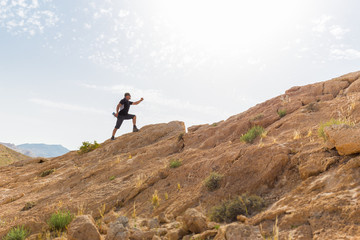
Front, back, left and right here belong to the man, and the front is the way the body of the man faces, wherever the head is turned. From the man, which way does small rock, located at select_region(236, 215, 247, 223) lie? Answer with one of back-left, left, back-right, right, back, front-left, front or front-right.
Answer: right

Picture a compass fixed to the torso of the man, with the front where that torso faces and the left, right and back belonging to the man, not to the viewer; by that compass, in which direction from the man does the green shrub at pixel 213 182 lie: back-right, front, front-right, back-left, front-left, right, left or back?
right

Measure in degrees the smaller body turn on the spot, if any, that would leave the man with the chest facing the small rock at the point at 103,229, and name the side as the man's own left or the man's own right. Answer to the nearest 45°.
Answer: approximately 90° to the man's own right

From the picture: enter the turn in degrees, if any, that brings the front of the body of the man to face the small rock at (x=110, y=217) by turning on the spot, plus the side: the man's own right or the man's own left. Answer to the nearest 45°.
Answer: approximately 90° to the man's own right

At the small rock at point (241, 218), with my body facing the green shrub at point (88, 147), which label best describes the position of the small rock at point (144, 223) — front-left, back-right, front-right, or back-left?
front-left

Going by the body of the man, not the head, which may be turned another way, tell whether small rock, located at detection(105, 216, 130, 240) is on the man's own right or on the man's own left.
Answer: on the man's own right

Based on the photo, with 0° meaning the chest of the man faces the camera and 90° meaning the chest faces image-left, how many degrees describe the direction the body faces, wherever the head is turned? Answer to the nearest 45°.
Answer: approximately 270°

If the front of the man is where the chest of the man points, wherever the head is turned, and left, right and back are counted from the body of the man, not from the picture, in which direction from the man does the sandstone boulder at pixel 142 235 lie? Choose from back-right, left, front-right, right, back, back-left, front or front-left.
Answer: right

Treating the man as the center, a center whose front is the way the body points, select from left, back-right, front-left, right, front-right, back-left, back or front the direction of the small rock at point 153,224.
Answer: right

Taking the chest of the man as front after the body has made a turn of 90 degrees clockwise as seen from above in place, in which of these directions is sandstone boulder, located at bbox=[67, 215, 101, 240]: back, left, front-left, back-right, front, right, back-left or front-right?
front

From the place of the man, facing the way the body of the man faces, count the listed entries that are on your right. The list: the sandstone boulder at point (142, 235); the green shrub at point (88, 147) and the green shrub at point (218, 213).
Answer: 2

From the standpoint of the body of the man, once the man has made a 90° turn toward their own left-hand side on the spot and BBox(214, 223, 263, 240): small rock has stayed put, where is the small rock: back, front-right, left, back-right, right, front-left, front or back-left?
back

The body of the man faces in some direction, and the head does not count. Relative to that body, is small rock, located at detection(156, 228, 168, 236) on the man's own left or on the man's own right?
on the man's own right

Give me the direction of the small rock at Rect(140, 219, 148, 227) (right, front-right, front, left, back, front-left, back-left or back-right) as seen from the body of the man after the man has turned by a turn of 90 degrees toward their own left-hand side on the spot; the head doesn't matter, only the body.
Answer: back

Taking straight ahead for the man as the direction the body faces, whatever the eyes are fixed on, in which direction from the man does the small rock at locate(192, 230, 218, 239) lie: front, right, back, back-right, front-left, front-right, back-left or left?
right
